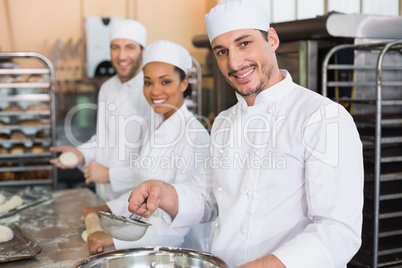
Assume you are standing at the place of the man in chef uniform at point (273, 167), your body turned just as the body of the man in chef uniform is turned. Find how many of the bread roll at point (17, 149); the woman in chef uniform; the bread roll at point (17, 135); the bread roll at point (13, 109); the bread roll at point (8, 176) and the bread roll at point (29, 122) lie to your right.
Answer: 6

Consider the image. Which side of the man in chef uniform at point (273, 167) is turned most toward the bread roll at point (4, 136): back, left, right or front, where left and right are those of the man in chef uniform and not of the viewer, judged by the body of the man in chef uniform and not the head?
right

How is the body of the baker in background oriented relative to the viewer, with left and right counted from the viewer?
facing the viewer and to the left of the viewer

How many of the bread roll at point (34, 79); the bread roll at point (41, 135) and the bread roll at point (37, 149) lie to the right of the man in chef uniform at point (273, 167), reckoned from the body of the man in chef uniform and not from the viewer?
3

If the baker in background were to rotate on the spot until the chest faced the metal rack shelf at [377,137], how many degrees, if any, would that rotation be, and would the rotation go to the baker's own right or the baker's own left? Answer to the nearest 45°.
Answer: approximately 135° to the baker's own left

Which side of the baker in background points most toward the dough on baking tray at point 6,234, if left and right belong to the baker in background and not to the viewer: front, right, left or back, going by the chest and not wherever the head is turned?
front

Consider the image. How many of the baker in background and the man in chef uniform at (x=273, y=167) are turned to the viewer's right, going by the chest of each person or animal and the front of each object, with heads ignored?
0

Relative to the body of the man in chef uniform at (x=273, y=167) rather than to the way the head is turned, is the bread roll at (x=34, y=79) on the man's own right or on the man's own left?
on the man's own right

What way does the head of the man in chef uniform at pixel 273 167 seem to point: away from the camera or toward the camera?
toward the camera

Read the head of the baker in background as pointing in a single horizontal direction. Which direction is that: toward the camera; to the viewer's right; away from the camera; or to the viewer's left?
toward the camera

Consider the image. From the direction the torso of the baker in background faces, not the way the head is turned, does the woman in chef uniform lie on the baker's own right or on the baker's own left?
on the baker's own left

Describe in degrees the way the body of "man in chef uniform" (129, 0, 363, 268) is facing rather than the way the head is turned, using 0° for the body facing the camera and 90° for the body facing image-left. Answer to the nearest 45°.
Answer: approximately 45°

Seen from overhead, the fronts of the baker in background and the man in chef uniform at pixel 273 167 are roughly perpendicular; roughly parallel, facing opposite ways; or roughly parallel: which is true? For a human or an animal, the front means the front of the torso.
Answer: roughly parallel

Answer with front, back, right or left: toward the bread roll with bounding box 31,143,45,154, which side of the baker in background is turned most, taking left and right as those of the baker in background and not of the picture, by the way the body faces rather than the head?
right
